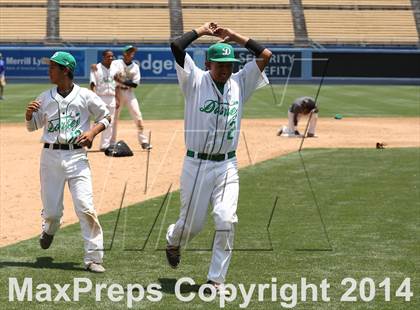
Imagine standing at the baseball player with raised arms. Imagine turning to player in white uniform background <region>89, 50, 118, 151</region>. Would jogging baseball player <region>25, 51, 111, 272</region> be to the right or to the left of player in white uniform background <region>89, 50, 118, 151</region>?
left

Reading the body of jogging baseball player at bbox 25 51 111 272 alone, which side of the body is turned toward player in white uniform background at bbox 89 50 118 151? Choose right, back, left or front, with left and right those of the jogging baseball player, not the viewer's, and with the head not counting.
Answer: back

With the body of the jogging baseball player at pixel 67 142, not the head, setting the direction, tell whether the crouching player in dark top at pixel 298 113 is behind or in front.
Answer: behind

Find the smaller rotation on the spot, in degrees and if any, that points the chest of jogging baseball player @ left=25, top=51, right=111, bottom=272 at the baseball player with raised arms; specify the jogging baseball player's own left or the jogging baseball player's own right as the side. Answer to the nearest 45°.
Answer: approximately 45° to the jogging baseball player's own left

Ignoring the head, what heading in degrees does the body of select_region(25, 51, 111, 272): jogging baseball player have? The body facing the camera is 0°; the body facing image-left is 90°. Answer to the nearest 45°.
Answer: approximately 0°

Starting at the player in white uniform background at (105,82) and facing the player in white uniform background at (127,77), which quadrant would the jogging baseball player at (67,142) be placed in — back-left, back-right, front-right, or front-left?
back-right

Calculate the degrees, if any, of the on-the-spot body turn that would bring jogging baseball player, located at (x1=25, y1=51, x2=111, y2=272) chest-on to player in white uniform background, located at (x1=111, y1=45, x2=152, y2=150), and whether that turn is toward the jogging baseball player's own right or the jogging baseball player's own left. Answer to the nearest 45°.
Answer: approximately 180°
